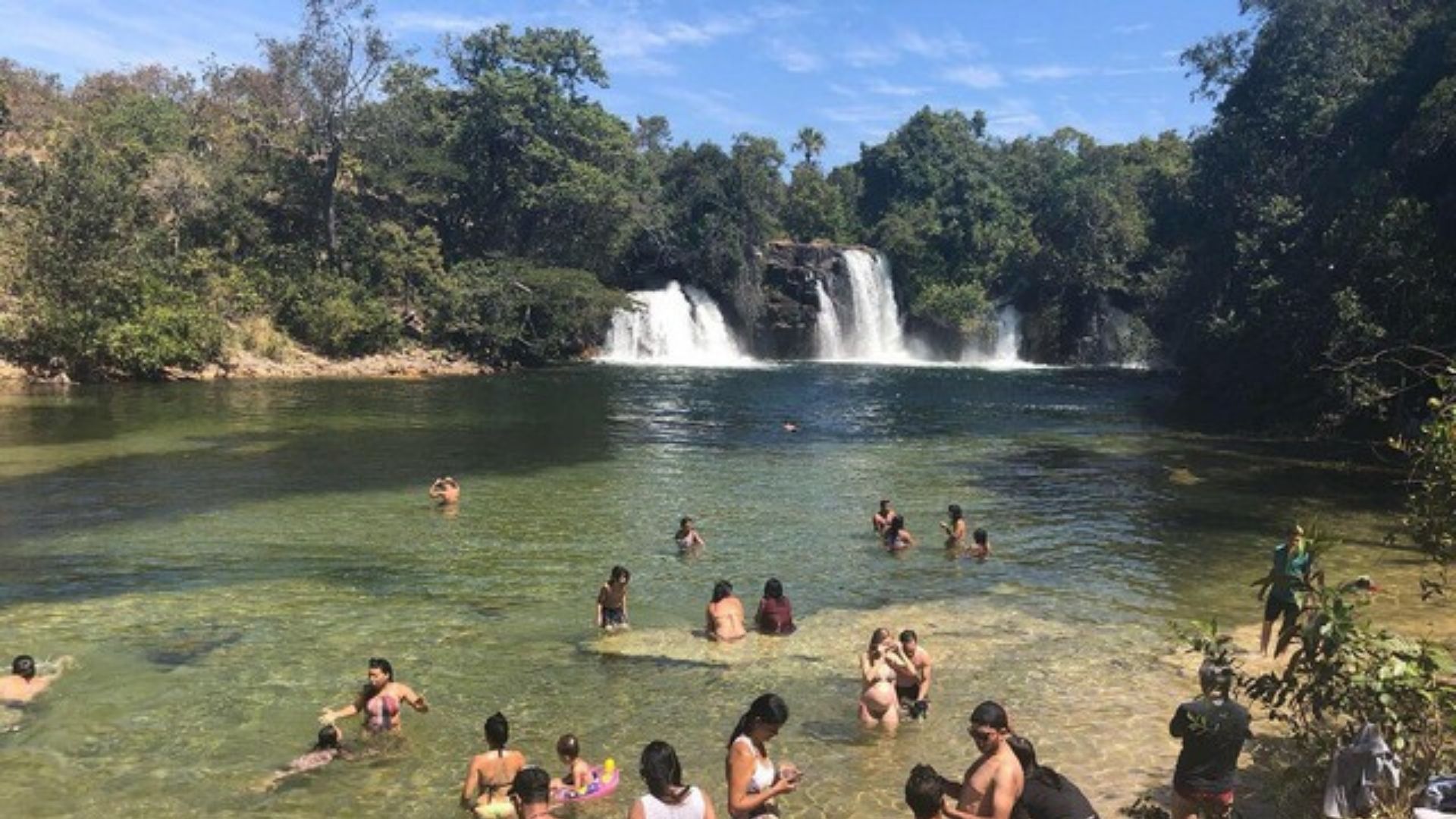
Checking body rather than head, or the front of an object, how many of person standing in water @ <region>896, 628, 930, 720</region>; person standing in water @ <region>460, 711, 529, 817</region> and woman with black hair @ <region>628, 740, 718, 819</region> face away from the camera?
2

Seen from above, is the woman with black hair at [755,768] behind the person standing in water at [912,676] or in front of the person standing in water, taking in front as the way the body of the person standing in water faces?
in front

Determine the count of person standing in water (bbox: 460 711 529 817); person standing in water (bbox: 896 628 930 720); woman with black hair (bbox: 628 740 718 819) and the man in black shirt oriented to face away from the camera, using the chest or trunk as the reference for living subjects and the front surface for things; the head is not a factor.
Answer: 3

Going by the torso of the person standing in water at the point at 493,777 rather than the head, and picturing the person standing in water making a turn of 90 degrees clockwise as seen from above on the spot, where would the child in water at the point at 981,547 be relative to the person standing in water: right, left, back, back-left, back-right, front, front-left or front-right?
front-left

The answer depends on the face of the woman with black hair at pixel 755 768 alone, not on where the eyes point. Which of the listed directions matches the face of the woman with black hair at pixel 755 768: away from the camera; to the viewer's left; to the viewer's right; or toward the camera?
to the viewer's right

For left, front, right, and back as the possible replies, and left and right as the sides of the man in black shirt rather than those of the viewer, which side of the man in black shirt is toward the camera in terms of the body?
back

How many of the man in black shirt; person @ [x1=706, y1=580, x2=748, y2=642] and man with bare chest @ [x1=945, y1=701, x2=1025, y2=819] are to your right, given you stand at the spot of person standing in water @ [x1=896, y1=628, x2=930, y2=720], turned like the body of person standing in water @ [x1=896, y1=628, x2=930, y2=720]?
1

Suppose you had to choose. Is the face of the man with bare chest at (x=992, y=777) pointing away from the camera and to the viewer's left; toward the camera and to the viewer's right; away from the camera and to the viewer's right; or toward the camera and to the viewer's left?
toward the camera and to the viewer's left

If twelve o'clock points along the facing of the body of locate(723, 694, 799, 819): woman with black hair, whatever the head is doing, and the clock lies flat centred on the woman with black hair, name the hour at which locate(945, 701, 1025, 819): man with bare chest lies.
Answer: The man with bare chest is roughly at 12 o'clock from the woman with black hair.

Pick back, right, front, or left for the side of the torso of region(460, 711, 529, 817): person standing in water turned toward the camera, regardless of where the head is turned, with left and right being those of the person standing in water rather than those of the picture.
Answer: back

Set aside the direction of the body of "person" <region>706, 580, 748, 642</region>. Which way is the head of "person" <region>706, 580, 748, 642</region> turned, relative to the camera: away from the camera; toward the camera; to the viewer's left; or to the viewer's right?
away from the camera

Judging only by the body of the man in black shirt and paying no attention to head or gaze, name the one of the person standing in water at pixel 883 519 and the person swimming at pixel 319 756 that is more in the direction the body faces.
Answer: the person standing in water

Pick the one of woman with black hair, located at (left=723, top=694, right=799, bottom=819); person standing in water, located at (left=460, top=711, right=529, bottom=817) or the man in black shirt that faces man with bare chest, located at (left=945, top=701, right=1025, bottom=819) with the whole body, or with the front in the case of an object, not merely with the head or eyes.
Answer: the woman with black hair

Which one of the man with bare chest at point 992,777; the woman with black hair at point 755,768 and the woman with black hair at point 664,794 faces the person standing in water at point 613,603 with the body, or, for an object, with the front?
the woman with black hair at point 664,794

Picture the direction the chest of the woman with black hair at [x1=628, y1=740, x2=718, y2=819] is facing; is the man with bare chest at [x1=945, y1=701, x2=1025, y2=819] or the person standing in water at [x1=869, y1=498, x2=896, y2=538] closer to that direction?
the person standing in water

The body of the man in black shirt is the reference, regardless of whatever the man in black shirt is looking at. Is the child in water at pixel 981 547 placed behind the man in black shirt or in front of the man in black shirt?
in front

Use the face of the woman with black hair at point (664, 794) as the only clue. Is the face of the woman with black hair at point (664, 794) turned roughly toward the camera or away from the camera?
away from the camera

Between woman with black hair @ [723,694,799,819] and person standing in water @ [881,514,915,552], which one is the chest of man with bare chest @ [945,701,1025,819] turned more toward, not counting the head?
the woman with black hair

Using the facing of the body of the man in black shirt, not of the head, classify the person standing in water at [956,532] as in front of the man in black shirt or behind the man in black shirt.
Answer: in front
